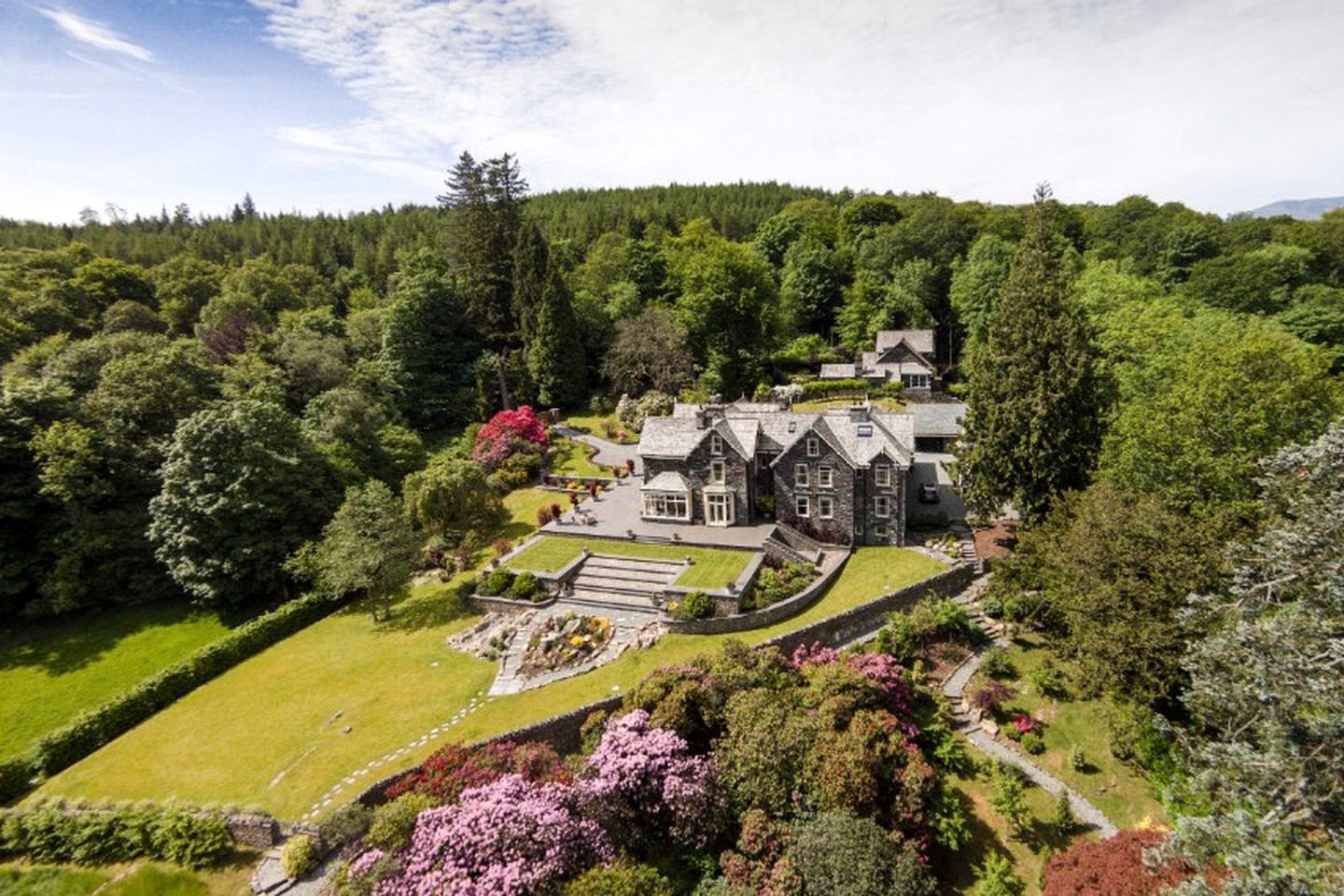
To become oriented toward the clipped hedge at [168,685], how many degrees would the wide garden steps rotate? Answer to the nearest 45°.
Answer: approximately 90° to its right

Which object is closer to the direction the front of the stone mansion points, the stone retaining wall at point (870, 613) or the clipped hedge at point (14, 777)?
the stone retaining wall

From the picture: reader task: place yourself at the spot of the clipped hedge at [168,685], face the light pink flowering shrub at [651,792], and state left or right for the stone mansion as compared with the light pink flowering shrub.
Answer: left

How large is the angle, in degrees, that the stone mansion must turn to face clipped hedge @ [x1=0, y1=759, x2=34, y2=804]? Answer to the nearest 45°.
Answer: approximately 45° to its right

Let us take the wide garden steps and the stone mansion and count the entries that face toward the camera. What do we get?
2

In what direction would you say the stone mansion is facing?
toward the camera

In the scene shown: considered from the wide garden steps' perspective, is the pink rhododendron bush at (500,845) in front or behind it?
in front

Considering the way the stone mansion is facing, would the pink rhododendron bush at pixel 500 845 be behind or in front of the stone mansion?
in front

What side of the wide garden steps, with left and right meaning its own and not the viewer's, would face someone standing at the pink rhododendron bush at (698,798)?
front

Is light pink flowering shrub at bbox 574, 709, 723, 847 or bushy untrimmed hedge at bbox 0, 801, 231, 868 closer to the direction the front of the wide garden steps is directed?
the light pink flowering shrub

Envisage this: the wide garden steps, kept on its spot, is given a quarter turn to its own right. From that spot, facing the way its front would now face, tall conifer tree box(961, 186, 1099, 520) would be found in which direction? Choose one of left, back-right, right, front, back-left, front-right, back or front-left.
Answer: back

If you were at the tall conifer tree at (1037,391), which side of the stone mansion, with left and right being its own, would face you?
left

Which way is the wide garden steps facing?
toward the camera

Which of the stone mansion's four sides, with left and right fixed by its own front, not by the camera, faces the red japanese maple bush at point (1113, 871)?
front

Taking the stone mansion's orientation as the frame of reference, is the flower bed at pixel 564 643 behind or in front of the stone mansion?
in front

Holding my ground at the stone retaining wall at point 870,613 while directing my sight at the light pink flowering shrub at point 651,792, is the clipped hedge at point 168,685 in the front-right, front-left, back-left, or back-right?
front-right

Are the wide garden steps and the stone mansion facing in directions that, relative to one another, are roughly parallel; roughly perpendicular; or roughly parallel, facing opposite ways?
roughly parallel
